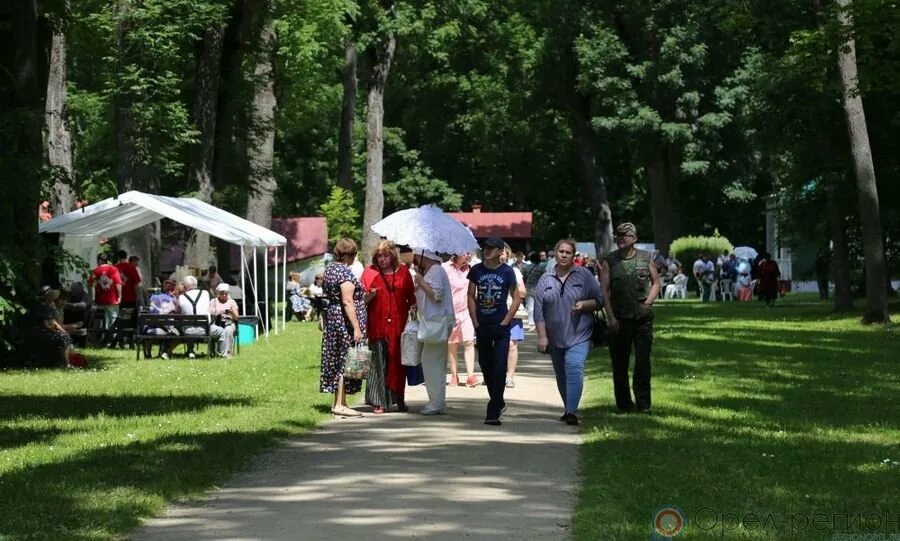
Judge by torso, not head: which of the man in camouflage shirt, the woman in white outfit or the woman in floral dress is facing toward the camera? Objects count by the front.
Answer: the man in camouflage shirt

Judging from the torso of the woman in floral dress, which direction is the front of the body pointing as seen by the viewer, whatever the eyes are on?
to the viewer's right

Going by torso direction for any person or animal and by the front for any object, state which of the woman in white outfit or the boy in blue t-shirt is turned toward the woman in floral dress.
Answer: the woman in white outfit

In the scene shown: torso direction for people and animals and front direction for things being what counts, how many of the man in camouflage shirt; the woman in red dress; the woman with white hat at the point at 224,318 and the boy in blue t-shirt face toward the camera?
4

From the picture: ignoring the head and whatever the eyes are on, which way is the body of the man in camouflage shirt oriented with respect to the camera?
toward the camera

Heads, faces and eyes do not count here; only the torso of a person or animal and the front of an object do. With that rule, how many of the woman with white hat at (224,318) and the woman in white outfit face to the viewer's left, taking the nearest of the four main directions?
1

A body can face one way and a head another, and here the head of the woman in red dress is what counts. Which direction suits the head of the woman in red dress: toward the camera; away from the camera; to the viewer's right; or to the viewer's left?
toward the camera

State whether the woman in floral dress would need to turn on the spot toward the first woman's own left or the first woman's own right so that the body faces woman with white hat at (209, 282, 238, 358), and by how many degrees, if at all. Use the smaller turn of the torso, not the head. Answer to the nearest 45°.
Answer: approximately 90° to the first woman's own left

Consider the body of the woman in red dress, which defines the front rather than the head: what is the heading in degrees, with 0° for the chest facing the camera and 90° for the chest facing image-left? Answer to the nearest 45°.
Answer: approximately 0°

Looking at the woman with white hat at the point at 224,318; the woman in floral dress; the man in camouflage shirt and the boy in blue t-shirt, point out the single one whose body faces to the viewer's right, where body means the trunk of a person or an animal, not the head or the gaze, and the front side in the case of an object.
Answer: the woman in floral dress

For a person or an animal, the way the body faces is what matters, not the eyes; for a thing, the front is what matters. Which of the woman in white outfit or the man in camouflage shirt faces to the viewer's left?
the woman in white outfit

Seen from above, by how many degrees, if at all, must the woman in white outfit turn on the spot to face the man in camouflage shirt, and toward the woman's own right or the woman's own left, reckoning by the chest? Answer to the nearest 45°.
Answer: approximately 180°

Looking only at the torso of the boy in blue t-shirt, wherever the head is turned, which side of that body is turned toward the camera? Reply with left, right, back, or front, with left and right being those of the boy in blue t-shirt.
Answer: front
